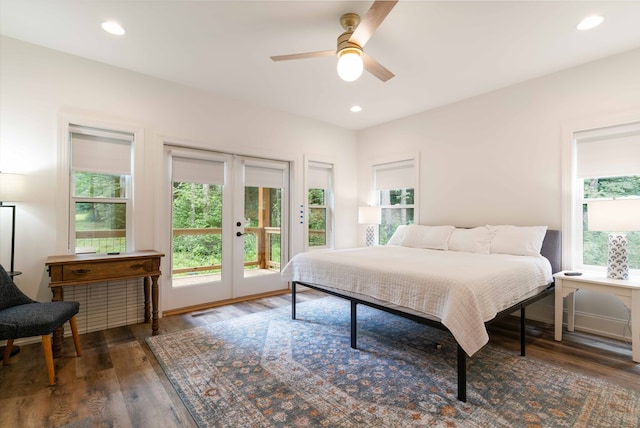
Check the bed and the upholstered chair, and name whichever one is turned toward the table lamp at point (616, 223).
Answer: the upholstered chair

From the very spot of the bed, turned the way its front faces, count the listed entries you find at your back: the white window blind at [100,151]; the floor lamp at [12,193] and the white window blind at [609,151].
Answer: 1

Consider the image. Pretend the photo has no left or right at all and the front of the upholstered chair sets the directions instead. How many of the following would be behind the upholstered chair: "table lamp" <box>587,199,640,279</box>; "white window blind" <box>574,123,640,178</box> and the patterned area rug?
0

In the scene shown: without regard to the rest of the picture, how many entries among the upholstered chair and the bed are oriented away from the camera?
0

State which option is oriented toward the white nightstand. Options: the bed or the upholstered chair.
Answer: the upholstered chair

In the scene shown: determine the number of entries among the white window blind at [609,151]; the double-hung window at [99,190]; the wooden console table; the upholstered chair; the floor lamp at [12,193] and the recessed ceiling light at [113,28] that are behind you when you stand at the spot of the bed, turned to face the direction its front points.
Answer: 1

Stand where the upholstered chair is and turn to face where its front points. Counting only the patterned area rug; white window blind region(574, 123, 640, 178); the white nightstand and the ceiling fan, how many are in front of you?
4

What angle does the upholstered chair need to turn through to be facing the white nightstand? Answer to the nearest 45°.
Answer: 0° — it already faces it

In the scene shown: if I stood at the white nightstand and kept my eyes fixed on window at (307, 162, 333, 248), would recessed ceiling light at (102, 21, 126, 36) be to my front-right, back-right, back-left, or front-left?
front-left

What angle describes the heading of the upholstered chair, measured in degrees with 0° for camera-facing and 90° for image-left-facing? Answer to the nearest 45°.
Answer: approximately 315°

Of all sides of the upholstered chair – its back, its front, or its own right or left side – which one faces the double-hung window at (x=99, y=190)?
left

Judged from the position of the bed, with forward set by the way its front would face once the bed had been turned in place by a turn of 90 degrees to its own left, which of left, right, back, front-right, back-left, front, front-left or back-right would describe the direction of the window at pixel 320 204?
back

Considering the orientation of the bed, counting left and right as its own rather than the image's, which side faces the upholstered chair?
front

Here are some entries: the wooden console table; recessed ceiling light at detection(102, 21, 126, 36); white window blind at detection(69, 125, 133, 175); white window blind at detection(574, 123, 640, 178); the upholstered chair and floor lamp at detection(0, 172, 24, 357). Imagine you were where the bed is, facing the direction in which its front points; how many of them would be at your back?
1

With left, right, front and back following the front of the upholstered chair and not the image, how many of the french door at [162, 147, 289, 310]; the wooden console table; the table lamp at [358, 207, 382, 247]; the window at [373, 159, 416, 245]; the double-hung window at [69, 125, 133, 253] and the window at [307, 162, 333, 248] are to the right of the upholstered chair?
0

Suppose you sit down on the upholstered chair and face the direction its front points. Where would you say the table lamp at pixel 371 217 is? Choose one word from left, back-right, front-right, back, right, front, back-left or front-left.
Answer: front-left

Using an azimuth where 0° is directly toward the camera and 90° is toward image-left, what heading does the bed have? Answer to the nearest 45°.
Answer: approximately 45°

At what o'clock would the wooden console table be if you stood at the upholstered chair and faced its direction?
The wooden console table is roughly at 9 o'clock from the upholstered chair.

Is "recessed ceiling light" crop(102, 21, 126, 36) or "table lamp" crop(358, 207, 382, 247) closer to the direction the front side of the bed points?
the recessed ceiling light

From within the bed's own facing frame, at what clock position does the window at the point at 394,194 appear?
The window is roughly at 4 o'clock from the bed.

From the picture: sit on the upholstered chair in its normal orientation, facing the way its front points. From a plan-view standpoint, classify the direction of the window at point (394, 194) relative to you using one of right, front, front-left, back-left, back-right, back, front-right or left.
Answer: front-left
